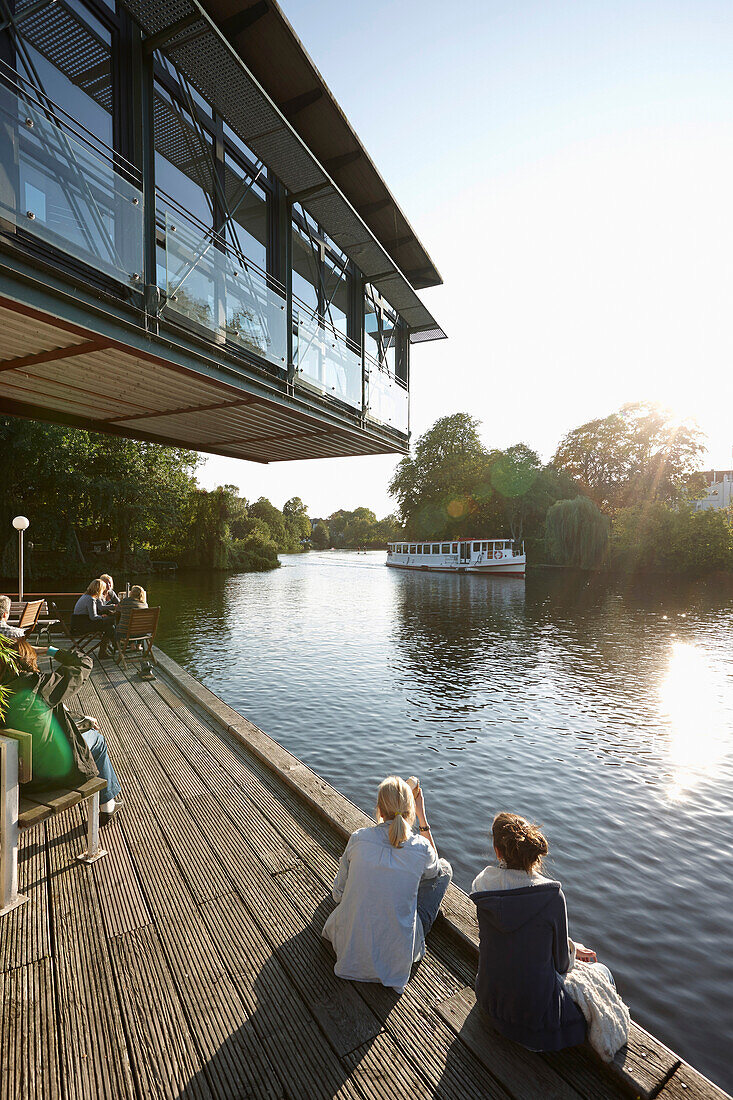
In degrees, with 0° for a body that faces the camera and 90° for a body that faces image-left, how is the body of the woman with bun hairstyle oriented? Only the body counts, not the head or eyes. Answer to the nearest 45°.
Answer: approximately 225°

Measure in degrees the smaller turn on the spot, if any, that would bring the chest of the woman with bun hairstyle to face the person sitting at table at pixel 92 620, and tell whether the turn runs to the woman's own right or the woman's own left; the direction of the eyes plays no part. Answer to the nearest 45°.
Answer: approximately 90° to the woman's own left

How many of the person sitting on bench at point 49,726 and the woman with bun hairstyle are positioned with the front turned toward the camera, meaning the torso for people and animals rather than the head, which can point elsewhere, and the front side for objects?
0

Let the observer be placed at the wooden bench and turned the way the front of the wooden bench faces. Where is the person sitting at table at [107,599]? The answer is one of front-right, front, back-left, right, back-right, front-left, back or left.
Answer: front-left

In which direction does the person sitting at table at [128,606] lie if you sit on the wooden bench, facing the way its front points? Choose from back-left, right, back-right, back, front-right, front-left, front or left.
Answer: front-left

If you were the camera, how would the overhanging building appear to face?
facing the viewer and to the right of the viewer

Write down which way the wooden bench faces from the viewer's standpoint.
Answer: facing away from the viewer and to the right of the viewer

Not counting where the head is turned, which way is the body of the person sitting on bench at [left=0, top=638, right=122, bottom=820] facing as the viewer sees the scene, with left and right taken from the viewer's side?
facing away from the viewer and to the right of the viewer

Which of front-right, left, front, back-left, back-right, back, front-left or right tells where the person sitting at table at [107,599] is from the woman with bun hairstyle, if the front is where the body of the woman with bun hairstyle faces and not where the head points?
left

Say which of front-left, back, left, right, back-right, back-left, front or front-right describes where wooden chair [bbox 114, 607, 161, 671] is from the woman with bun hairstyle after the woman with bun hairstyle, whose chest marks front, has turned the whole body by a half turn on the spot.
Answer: right

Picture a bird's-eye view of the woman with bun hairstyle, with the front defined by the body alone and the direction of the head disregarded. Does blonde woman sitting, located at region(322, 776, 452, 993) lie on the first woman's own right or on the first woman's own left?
on the first woman's own left
